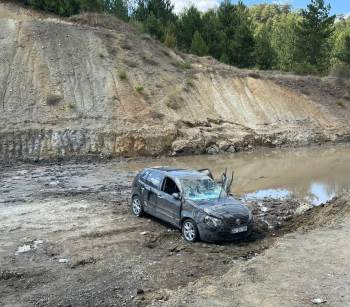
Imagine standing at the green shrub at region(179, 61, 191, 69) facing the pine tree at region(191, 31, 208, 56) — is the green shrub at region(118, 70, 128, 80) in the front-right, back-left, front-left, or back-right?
back-left

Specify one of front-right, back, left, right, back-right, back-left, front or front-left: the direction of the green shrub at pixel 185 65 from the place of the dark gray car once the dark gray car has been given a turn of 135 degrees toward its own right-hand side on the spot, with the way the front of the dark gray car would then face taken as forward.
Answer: right

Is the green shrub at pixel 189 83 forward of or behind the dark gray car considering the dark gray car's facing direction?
behind

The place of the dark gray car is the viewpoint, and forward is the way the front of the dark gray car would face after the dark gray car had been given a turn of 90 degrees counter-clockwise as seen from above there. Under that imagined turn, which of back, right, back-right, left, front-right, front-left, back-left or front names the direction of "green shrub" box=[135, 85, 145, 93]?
front-left

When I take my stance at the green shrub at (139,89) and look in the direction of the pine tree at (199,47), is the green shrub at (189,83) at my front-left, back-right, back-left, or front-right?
front-right

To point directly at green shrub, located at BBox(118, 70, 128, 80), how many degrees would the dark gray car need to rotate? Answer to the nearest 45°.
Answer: approximately 135° to its left

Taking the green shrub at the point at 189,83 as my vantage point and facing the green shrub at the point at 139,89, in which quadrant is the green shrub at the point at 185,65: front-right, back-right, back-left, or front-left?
back-right

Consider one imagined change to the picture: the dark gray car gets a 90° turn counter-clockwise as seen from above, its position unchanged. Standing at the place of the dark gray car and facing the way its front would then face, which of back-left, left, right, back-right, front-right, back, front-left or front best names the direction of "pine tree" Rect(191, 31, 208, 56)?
front-left

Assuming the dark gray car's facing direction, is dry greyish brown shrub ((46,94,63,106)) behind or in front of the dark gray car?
behind

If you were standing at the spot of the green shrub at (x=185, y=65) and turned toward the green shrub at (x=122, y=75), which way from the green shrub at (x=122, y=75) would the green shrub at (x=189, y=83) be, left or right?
left

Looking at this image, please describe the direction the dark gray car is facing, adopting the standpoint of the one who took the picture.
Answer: facing the viewer and to the right of the viewer
